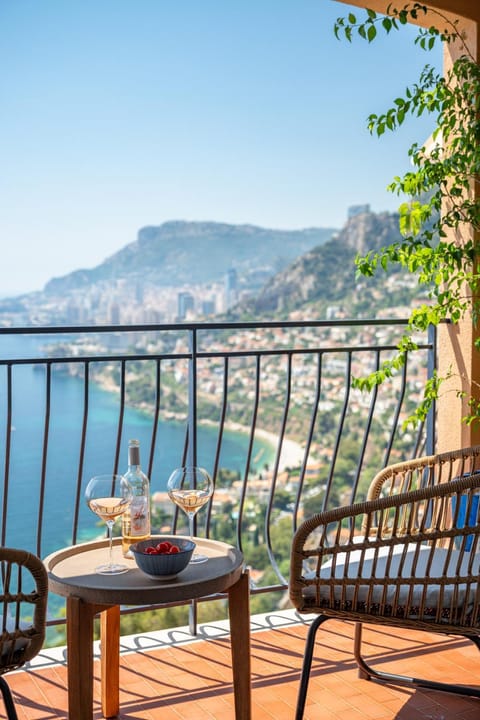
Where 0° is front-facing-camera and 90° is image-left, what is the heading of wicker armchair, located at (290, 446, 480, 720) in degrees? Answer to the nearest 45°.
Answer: approximately 135°

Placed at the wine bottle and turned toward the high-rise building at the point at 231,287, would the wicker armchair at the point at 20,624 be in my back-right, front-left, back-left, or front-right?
back-left

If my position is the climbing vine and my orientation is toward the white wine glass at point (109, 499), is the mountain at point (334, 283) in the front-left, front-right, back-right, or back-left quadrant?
back-right

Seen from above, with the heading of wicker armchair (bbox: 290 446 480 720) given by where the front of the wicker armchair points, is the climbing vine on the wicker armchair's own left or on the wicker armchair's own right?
on the wicker armchair's own right

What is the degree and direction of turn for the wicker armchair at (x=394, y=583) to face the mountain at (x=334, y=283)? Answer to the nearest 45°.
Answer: approximately 45° to its right

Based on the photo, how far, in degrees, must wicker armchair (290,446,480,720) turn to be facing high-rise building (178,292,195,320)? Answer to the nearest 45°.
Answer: approximately 45° to its right

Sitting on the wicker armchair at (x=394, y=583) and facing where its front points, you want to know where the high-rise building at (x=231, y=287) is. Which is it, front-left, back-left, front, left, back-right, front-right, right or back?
front-right

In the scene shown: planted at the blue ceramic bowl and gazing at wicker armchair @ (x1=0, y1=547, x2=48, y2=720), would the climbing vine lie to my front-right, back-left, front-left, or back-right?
back-right

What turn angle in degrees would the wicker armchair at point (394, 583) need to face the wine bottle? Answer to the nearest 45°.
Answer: approximately 45° to its left

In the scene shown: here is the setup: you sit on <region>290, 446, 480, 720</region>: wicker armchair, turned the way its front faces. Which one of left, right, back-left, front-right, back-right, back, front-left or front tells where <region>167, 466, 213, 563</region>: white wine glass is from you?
front-left

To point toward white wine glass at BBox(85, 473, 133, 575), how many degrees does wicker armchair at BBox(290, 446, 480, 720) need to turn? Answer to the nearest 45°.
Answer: approximately 45° to its left
